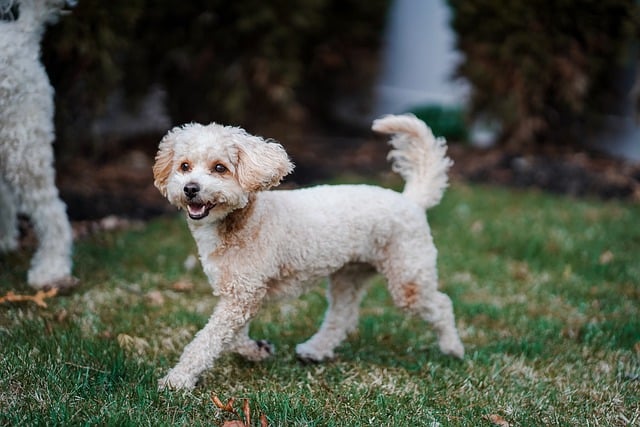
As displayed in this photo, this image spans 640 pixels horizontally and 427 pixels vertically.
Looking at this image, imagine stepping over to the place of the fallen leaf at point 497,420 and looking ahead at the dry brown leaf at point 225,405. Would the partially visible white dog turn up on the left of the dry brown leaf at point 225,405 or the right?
right

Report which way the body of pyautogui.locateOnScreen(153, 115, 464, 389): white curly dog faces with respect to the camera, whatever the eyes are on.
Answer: to the viewer's left
